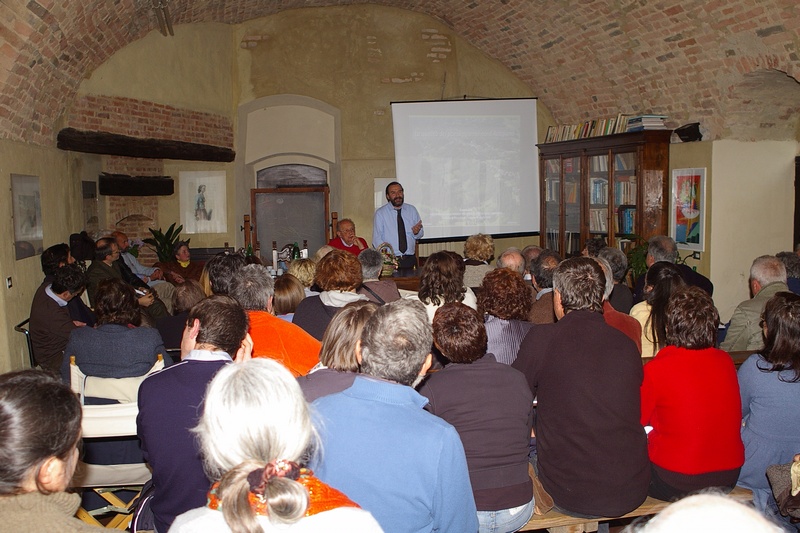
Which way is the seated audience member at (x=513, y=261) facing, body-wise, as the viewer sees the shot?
away from the camera

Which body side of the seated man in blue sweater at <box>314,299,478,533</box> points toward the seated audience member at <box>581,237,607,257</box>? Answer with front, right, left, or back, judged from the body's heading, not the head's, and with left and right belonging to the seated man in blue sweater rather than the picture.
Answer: front

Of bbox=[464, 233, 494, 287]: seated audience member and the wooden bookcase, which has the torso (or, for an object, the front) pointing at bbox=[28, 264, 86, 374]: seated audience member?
the wooden bookcase

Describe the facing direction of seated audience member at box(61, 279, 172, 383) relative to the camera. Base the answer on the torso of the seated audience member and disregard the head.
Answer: away from the camera

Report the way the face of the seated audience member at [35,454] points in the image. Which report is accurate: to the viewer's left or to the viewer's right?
to the viewer's right

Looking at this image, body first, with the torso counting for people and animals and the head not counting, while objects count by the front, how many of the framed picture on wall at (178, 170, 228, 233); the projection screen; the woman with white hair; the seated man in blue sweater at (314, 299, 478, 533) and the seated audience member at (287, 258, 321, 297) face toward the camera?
2

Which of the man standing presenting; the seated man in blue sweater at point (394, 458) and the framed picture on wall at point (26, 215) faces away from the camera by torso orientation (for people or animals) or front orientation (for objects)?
the seated man in blue sweater

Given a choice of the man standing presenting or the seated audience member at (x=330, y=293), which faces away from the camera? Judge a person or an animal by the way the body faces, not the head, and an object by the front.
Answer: the seated audience member

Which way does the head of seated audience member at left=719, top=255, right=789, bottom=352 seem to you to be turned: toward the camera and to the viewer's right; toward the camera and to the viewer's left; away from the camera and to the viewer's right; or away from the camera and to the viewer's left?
away from the camera and to the viewer's left

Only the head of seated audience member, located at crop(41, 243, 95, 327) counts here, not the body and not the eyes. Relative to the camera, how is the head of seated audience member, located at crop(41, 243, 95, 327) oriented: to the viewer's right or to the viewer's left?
to the viewer's right

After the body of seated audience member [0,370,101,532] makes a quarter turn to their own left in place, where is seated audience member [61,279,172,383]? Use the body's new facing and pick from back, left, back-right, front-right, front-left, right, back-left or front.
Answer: front-right

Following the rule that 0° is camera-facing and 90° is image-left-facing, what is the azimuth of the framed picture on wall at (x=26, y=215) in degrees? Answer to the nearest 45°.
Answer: approximately 315°

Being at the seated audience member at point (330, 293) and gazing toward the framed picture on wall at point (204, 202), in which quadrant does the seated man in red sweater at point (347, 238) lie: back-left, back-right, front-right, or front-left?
front-right

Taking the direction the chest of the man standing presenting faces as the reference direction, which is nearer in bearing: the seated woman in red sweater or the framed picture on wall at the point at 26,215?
the seated woman in red sweater

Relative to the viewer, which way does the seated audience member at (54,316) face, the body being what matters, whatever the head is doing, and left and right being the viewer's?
facing away from the viewer and to the right of the viewer

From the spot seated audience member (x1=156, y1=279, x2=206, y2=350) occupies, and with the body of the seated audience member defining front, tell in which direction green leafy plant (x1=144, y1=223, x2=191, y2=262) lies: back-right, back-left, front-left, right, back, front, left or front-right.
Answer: front-left

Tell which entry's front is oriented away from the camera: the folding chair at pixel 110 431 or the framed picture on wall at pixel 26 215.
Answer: the folding chair

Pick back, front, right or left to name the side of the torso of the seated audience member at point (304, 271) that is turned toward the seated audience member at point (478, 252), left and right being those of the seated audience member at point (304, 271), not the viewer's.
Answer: right

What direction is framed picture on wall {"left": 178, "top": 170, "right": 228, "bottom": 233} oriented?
toward the camera

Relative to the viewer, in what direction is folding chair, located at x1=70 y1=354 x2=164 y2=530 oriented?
away from the camera

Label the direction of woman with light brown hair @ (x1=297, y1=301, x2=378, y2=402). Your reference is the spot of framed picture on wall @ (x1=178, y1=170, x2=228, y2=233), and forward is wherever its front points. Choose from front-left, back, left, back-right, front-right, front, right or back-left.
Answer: front
